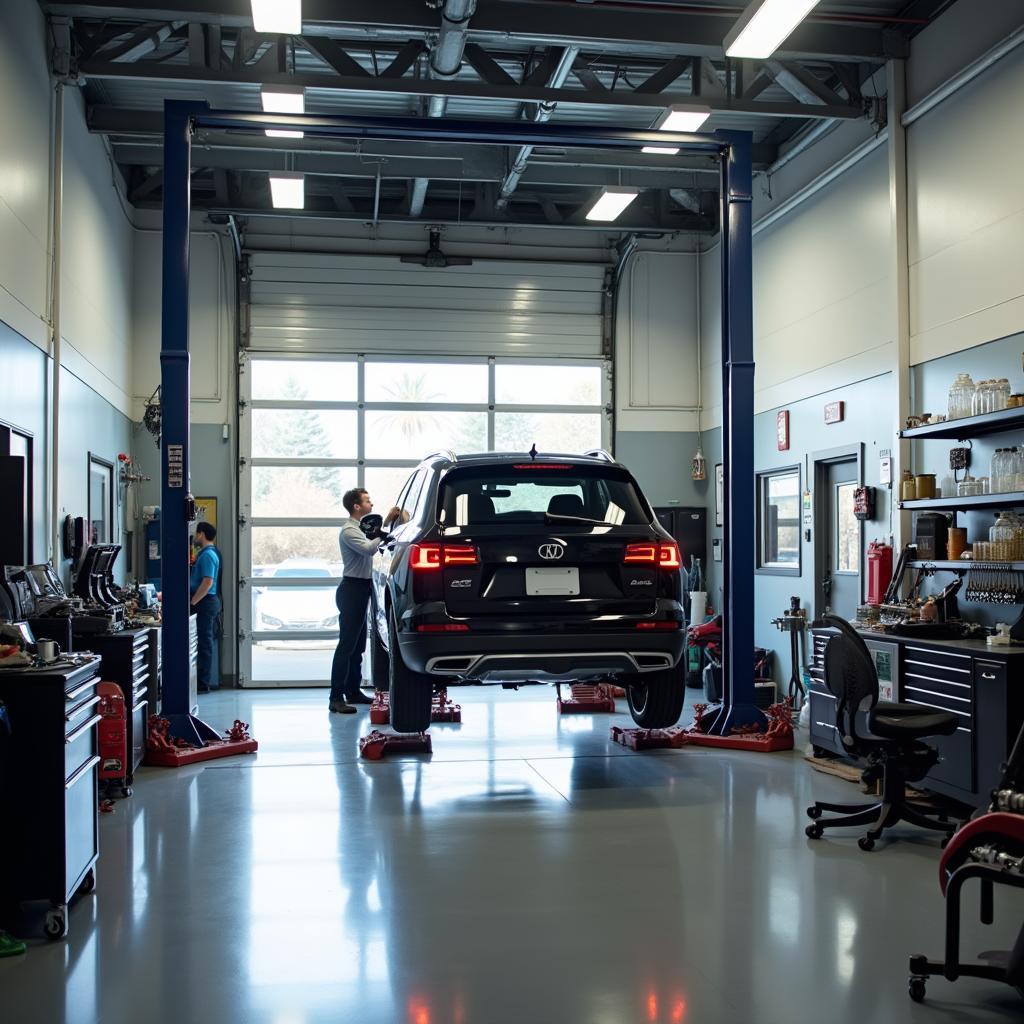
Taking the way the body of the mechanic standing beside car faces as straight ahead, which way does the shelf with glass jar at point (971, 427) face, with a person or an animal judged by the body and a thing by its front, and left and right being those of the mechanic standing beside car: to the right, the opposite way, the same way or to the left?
the opposite way

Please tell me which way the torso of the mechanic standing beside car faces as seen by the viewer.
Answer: to the viewer's right

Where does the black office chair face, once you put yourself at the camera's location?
facing to the right of the viewer

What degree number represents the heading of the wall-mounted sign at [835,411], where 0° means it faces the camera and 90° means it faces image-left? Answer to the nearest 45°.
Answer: approximately 45°

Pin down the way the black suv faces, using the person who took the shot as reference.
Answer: facing away from the viewer

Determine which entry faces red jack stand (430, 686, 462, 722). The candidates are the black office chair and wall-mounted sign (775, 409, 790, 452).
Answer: the wall-mounted sign

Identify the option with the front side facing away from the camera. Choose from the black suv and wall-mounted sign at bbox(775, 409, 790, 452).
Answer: the black suv

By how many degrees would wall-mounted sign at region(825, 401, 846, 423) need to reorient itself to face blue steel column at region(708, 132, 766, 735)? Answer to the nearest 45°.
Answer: approximately 45° to its left
